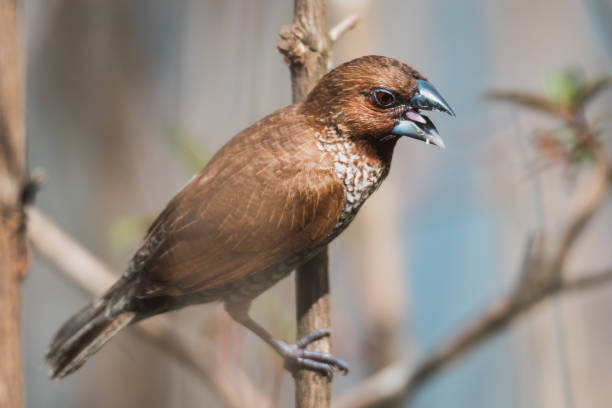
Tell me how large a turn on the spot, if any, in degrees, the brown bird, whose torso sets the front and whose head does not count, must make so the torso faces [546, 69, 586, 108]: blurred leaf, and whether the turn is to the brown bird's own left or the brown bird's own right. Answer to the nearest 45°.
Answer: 0° — it already faces it

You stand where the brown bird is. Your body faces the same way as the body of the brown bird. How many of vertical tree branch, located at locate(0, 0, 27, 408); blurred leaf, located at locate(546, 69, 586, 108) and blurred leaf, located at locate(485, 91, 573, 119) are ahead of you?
2

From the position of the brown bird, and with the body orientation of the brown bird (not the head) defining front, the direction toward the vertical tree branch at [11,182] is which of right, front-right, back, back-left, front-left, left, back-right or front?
back

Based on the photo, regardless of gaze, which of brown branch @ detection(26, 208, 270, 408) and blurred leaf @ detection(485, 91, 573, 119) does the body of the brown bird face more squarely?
the blurred leaf

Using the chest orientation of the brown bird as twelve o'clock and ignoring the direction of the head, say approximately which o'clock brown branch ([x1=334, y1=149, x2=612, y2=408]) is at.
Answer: The brown branch is roughly at 11 o'clock from the brown bird.

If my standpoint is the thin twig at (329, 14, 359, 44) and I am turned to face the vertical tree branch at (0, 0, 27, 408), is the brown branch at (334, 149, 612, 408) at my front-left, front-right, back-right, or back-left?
back-right

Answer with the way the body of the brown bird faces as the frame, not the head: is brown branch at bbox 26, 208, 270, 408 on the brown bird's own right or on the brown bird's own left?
on the brown bird's own left

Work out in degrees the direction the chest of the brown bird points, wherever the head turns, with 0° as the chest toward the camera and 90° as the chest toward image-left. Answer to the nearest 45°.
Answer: approximately 270°
